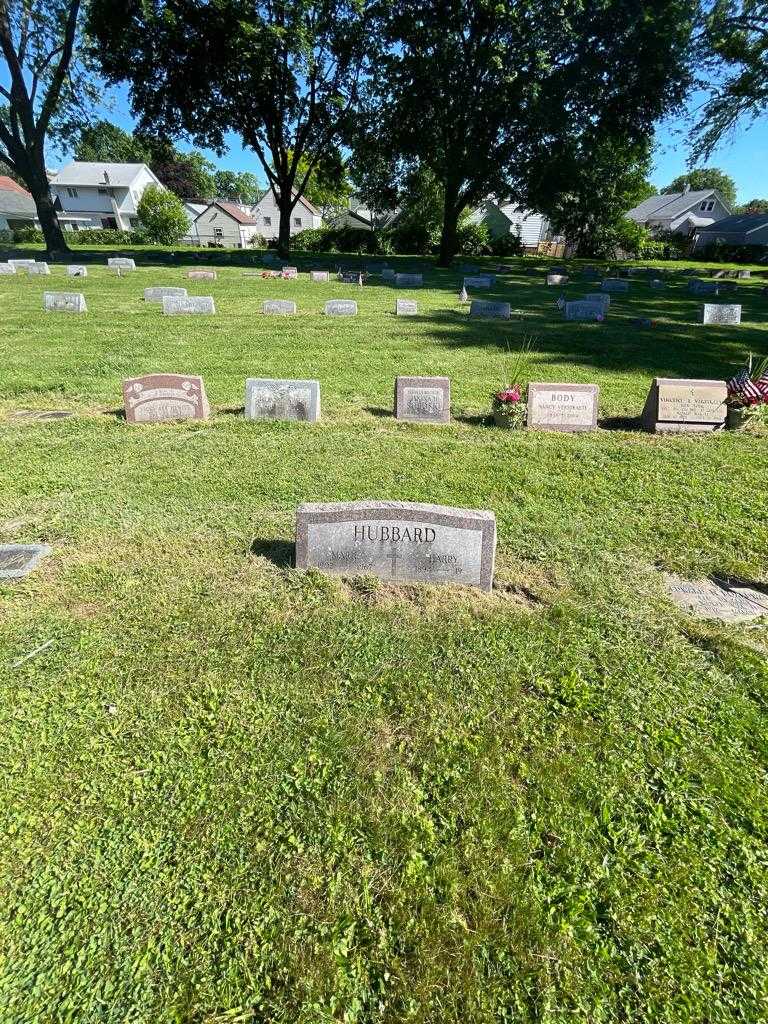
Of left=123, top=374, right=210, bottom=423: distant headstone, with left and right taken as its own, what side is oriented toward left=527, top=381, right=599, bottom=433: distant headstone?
left

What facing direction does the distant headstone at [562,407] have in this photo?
toward the camera

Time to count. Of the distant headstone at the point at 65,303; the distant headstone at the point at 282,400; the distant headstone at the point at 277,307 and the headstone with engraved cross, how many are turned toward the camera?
4

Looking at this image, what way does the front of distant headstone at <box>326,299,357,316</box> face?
toward the camera

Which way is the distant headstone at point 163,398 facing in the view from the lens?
facing the viewer

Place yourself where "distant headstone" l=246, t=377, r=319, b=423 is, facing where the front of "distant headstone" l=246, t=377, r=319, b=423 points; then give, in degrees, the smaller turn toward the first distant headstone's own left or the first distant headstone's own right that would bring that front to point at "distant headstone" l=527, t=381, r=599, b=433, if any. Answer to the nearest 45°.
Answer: approximately 90° to the first distant headstone's own left

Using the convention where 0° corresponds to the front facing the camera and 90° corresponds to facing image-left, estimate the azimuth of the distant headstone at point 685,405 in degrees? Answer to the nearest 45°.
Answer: approximately 0°

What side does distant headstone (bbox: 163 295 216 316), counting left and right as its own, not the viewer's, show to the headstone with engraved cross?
front

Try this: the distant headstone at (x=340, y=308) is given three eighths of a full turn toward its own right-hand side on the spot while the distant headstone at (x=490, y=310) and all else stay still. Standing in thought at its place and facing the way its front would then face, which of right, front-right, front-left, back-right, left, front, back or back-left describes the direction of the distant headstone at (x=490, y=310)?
back-right

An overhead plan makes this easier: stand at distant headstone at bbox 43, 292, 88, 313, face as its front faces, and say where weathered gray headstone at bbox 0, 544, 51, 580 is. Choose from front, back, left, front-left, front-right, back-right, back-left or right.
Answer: front

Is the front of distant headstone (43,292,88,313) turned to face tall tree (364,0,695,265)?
no

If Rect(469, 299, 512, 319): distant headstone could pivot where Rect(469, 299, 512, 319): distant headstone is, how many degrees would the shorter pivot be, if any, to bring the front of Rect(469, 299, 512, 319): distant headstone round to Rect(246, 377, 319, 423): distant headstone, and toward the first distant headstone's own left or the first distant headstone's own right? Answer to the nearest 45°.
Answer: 0° — it already faces it

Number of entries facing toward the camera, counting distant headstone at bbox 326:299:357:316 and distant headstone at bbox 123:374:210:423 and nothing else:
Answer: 2

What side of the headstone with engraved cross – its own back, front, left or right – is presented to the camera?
front

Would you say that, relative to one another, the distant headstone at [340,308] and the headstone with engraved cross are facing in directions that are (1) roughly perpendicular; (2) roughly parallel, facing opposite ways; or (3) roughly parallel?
roughly parallel

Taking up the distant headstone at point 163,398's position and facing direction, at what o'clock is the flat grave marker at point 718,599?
the flat grave marker at point 718,599 is roughly at 11 o'clock from the distant headstone at point 163,398.

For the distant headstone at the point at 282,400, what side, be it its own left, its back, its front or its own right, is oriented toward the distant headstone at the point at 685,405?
left
